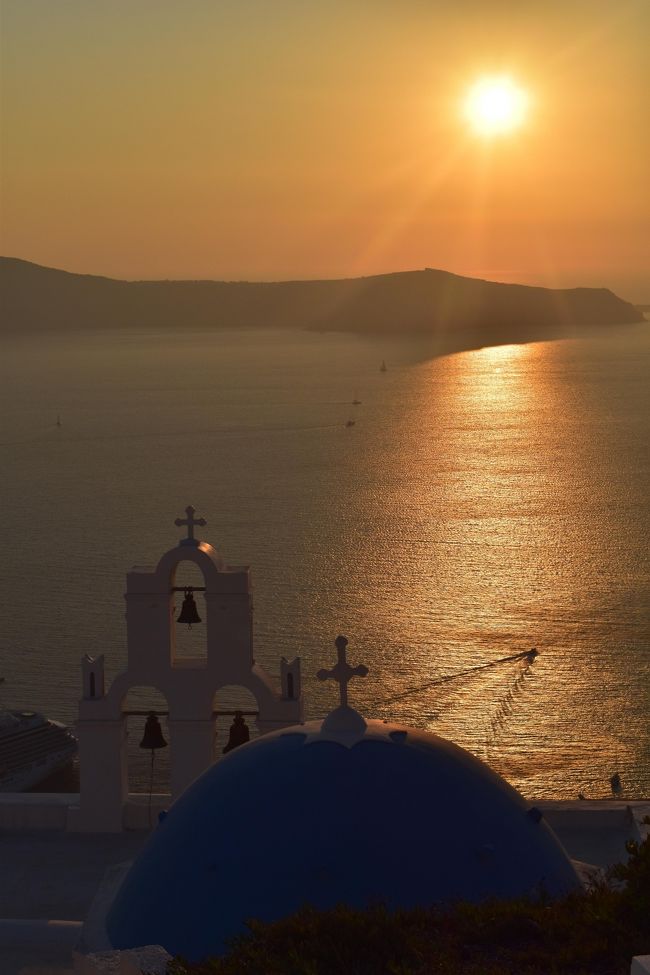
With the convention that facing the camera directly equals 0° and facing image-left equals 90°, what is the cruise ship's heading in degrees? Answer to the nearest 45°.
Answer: approximately 270°

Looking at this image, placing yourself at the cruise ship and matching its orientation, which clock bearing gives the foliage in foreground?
The foliage in foreground is roughly at 3 o'clock from the cruise ship.

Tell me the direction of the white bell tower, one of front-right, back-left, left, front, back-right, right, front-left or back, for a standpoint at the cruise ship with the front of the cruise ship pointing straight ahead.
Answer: right
